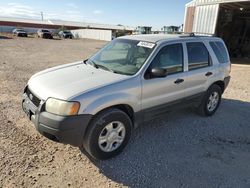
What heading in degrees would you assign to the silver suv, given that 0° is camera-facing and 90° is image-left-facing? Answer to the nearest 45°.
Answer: approximately 45°

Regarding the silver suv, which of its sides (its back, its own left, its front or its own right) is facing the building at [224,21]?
back
